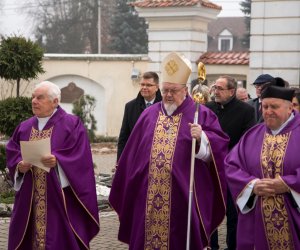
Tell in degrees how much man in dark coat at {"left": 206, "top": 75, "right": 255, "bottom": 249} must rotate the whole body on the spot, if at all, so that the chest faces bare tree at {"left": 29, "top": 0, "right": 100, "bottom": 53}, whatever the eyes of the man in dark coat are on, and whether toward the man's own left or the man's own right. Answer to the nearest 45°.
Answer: approximately 135° to the man's own right

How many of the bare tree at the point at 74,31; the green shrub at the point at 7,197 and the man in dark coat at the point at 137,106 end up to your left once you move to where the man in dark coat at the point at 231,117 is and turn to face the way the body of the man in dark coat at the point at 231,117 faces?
0

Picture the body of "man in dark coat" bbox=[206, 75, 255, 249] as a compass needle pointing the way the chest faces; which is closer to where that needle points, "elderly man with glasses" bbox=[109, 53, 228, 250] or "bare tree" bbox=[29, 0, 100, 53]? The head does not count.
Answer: the elderly man with glasses

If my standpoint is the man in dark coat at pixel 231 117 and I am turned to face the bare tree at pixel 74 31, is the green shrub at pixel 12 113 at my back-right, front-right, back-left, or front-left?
front-left

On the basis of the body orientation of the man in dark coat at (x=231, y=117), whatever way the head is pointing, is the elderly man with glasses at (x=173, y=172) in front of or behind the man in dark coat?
in front

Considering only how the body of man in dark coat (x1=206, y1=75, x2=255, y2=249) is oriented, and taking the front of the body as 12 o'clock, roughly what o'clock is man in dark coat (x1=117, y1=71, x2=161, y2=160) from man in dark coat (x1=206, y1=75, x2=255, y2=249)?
man in dark coat (x1=117, y1=71, x2=161, y2=160) is roughly at 2 o'clock from man in dark coat (x1=206, y1=75, x2=255, y2=249).

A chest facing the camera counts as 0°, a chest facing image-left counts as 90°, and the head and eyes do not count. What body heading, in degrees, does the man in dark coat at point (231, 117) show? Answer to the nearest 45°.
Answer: approximately 45°

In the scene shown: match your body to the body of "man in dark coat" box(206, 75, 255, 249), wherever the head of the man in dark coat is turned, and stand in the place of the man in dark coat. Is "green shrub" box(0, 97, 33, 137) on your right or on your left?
on your right

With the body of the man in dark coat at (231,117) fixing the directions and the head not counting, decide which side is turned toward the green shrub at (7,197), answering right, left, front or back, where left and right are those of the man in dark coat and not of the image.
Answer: right

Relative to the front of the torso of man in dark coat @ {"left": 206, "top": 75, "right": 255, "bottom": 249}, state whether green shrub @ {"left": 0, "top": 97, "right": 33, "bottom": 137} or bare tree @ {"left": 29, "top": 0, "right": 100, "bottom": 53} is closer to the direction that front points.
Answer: the green shrub

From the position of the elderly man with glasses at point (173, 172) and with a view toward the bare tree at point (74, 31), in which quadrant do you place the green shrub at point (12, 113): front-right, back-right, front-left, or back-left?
front-left

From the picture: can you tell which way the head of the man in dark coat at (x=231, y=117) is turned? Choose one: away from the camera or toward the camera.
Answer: toward the camera

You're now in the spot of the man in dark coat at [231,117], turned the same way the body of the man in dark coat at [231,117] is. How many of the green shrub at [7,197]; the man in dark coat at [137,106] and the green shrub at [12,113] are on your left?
0
